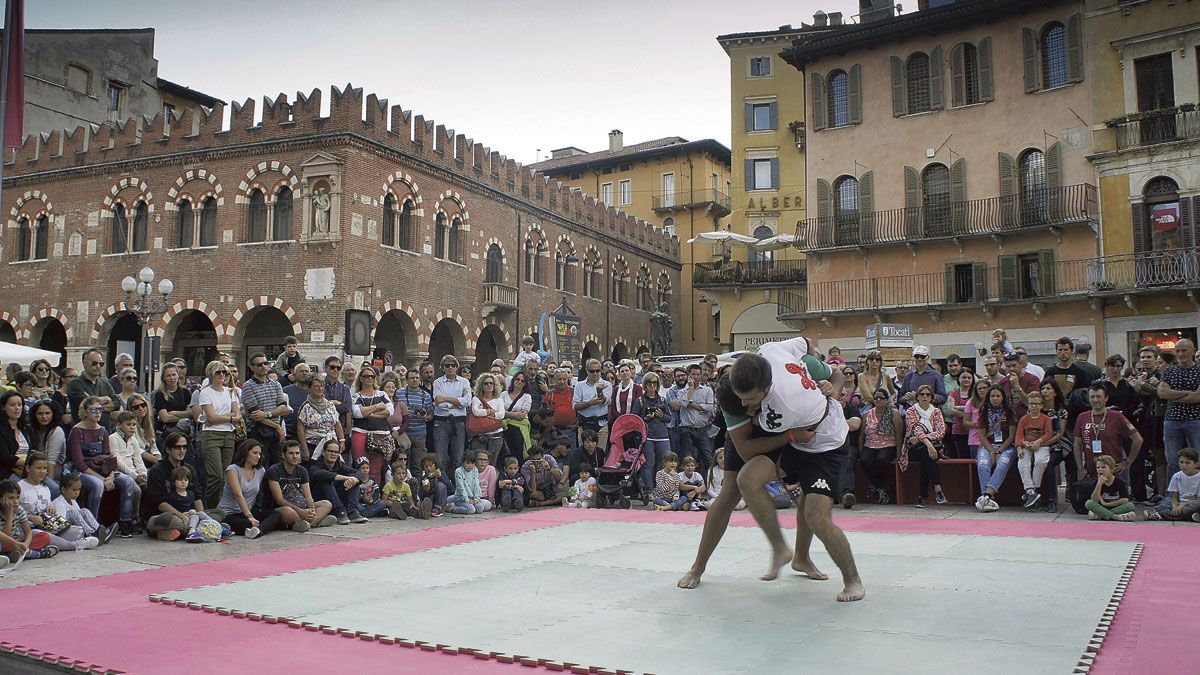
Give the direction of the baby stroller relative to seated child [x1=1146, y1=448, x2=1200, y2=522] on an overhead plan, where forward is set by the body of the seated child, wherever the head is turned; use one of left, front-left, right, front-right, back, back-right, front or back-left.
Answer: front-right

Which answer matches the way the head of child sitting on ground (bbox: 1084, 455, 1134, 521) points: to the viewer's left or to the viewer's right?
to the viewer's left

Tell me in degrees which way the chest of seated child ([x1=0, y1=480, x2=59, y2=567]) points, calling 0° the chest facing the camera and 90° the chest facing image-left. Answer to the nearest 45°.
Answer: approximately 315°

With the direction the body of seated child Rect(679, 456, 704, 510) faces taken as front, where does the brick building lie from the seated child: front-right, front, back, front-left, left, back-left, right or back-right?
back-right

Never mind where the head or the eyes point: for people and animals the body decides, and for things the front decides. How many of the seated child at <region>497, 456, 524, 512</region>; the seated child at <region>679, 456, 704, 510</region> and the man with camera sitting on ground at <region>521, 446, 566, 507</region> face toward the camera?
3

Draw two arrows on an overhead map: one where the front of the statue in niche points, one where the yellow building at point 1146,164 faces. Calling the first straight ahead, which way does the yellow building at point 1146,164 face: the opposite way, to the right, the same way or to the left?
to the right

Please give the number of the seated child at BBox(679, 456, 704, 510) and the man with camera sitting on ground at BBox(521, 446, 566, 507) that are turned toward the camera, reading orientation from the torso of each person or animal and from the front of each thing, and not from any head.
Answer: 2

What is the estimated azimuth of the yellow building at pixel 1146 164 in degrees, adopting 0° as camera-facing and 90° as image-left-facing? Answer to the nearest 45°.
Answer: approximately 45°

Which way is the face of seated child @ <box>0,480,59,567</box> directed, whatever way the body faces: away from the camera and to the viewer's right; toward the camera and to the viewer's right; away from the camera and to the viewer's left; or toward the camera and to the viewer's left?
toward the camera and to the viewer's right

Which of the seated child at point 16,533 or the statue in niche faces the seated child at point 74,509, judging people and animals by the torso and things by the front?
the statue in niche

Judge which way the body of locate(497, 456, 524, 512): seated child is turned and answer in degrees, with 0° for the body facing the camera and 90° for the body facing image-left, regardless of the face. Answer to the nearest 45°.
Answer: approximately 0°

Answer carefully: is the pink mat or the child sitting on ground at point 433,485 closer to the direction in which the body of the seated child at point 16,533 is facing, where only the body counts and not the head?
the pink mat

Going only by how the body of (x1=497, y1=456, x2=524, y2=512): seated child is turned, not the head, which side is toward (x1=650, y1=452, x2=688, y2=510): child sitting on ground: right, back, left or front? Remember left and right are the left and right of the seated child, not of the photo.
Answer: left
